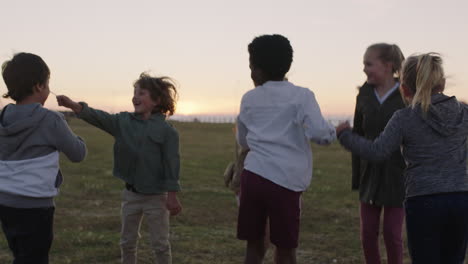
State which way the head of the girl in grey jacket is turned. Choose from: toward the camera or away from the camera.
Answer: away from the camera

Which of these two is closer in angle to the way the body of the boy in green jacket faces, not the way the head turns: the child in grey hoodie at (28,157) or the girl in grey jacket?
the child in grey hoodie

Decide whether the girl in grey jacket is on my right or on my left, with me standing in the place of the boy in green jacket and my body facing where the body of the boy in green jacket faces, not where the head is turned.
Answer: on my left

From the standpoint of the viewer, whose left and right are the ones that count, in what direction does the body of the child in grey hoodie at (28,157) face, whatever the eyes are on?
facing away from the viewer and to the right of the viewer

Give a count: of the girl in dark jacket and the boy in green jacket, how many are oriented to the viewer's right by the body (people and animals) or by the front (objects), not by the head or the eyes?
0

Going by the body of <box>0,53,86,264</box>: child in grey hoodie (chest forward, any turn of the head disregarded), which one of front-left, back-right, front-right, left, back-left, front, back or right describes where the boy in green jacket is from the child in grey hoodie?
front

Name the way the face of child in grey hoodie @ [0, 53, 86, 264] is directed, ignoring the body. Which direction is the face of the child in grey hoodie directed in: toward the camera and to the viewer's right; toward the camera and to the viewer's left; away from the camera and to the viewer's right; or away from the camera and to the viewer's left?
away from the camera and to the viewer's right

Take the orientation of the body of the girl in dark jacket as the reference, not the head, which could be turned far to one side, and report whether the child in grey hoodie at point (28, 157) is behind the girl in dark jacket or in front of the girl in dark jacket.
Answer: in front

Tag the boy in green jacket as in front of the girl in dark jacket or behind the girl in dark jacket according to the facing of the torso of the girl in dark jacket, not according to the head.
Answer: in front

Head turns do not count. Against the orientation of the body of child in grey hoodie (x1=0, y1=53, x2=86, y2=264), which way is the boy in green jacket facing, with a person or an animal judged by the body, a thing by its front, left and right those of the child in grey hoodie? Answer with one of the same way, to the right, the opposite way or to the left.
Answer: the opposite way

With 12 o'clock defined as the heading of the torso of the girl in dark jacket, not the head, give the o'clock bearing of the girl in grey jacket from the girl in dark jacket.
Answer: The girl in grey jacket is roughly at 10 o'clock from the girl in dark jacket.

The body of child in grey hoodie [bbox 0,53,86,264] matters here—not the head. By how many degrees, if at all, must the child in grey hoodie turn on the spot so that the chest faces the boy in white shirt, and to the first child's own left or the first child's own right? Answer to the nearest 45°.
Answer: approximately 45° to the first child's own right

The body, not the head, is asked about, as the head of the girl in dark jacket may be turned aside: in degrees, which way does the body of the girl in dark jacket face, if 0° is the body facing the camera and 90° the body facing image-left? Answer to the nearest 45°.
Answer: approximately 45°

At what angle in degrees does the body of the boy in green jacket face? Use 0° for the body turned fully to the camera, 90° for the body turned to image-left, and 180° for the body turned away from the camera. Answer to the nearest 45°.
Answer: approximately 45°

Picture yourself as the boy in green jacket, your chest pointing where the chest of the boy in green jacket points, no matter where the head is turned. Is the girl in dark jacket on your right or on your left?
on your left
